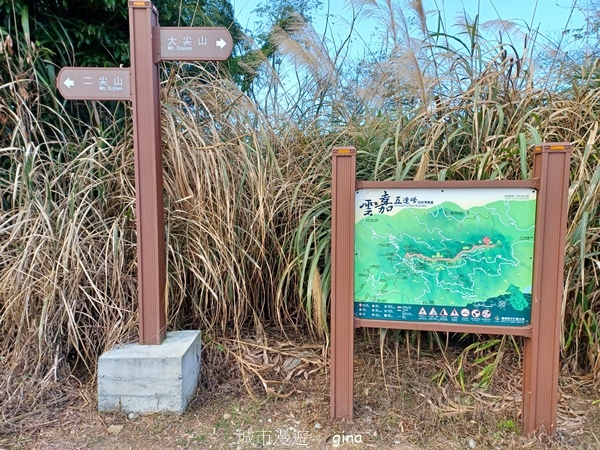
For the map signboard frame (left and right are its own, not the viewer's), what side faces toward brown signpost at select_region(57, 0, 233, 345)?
right

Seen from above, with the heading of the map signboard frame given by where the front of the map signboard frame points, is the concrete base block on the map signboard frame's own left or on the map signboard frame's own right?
on the map signboard frame's own right

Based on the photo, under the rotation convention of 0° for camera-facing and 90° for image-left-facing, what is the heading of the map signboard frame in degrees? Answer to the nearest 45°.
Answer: approximately 0°
